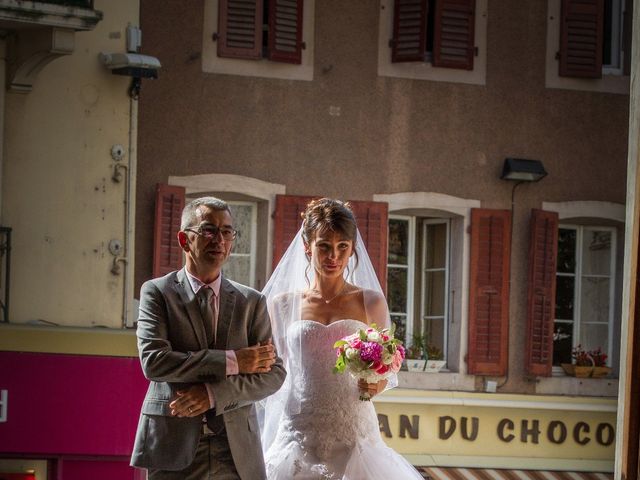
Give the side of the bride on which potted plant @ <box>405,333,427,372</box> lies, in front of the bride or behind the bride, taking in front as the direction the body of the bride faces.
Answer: behind

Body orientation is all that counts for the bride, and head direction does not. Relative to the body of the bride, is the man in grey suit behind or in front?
in front

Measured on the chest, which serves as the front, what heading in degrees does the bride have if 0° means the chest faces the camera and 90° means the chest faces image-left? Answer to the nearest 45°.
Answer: approximately 0°

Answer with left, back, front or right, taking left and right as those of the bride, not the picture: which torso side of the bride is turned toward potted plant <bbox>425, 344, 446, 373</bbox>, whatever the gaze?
back

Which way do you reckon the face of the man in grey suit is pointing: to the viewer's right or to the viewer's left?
to the viewer's right

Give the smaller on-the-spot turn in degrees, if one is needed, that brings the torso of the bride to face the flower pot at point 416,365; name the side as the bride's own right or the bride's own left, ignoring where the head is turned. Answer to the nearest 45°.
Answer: approximately 180°

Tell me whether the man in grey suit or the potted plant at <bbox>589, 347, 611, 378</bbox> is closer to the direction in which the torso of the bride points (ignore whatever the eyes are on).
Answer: the man in grey suit

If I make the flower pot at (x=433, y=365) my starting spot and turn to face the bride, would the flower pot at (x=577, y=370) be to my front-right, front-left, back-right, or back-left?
back-left
